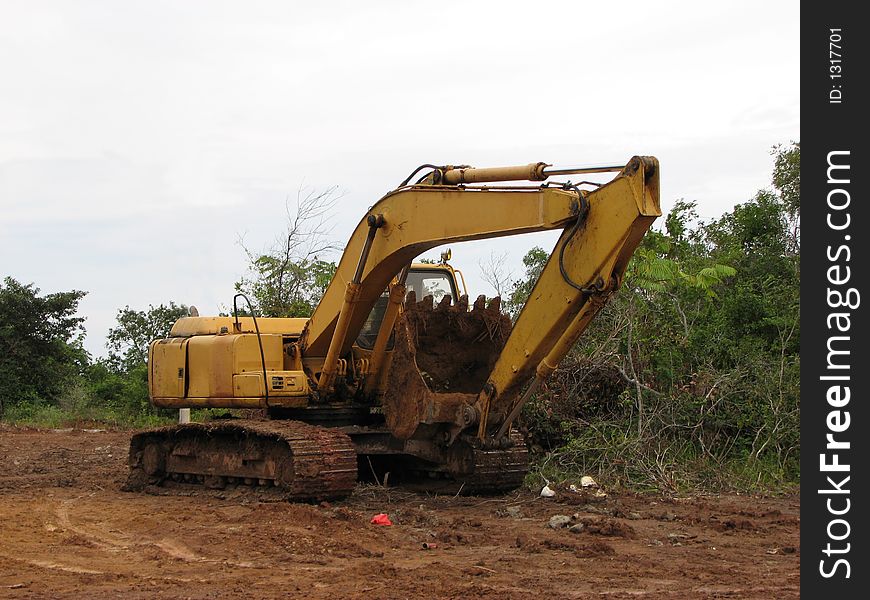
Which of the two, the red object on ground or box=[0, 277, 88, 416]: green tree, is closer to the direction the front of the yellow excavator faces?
the red object on ground

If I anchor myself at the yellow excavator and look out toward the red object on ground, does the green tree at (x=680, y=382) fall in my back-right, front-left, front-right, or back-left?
back-left

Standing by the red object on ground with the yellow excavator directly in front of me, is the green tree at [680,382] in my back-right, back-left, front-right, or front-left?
front-right

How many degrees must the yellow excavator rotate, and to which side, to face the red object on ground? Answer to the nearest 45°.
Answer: approximately 45° to its right

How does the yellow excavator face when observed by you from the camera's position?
facing the viewer and to the right of the viewer

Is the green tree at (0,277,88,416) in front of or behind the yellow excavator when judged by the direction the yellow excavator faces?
behind
